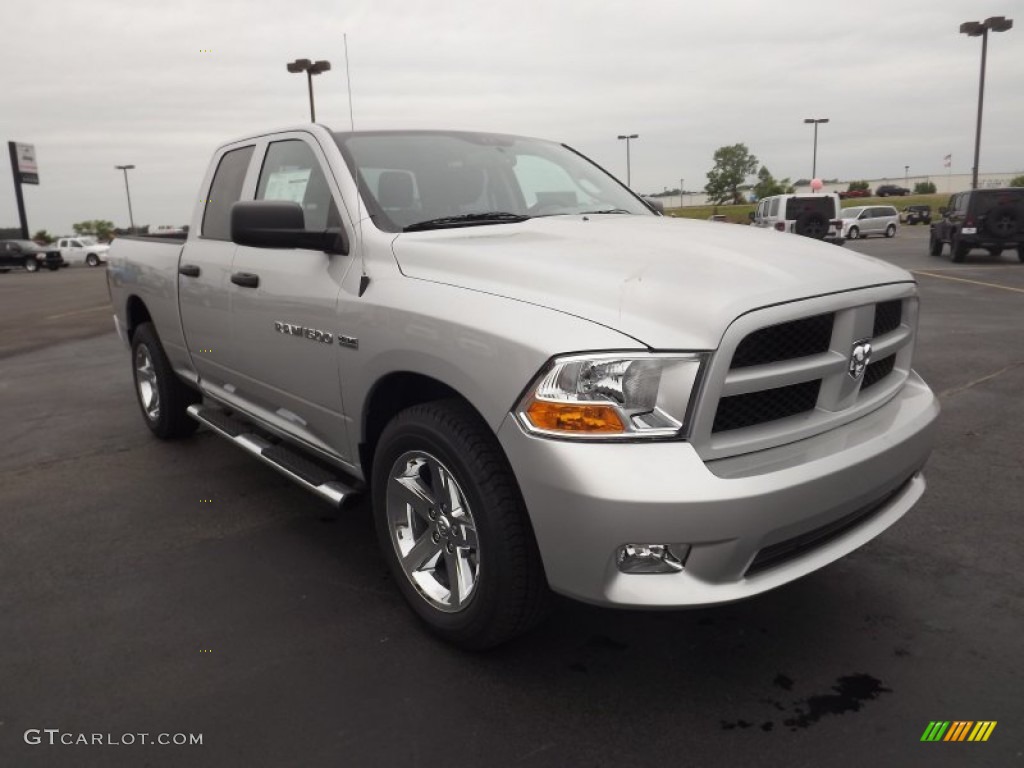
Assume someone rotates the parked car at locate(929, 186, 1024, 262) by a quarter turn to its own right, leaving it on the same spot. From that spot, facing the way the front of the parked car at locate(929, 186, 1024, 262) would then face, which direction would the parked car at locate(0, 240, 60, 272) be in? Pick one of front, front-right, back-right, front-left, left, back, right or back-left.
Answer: back-left

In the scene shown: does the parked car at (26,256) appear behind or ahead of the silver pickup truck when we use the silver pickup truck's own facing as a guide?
behind

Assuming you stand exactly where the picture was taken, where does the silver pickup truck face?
facing the viewer and to the right of the viewer

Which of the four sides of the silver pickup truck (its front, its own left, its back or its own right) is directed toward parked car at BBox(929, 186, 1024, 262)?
left

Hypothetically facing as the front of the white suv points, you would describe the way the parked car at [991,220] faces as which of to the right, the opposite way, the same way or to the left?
the same way

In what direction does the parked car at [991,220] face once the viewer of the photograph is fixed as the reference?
facing away from the viewer and to the left of the viewer

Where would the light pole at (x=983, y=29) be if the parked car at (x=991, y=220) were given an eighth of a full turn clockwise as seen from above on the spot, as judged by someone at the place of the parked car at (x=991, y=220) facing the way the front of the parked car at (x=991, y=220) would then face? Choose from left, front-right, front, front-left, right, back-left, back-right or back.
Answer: front

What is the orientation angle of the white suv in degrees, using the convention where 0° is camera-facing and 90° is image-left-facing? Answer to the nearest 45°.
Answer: approximately 135°

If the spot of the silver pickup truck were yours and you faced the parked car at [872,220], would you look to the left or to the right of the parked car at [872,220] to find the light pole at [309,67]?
left

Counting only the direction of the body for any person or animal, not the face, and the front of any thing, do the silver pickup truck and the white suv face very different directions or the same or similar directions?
very different directions

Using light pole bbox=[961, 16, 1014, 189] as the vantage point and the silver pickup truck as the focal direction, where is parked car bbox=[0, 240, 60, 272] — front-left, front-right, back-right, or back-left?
front-right

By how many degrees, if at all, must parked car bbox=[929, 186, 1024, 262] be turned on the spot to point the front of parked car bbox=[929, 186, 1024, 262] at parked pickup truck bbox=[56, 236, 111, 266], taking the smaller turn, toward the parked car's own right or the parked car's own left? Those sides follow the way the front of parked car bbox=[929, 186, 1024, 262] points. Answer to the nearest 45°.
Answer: approximately 45° to the parked car's own left
